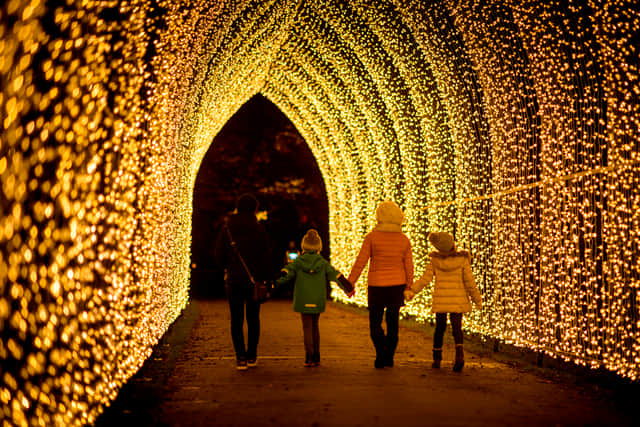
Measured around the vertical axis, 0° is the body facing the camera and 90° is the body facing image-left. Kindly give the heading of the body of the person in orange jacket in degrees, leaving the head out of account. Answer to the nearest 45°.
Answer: approximately 180°

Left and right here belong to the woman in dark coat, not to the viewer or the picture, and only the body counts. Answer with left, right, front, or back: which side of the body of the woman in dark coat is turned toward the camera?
back

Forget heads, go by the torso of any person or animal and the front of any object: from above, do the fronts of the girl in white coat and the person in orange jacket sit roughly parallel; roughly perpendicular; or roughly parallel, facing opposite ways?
roughly parallel

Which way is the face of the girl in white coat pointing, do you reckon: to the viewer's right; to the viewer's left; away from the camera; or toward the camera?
away from the camera

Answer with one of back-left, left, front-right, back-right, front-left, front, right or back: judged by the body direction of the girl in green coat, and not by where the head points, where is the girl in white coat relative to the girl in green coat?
right

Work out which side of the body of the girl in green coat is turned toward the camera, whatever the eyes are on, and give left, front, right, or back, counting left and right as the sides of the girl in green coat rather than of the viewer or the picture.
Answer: back

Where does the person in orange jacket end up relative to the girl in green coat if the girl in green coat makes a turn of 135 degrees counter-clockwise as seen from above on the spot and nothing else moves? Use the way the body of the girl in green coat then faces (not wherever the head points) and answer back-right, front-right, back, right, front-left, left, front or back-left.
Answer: back-left

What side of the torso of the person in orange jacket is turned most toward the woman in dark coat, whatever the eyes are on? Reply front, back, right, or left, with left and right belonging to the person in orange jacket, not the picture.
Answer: left

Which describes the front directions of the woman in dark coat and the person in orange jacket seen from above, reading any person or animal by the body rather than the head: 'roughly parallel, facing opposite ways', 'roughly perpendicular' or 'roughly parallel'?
roughly parallel

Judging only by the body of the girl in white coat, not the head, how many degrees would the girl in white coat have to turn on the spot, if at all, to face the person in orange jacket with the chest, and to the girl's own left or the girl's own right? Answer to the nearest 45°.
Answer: approximately 90° to the girl's own left

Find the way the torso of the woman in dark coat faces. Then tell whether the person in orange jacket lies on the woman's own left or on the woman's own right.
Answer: on the woman's own right

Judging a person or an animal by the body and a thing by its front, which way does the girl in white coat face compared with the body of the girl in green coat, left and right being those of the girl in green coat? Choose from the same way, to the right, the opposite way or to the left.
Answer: the same way

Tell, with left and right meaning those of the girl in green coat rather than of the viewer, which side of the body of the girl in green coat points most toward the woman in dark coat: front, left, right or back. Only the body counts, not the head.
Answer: left

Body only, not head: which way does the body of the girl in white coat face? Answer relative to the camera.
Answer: away from the camera

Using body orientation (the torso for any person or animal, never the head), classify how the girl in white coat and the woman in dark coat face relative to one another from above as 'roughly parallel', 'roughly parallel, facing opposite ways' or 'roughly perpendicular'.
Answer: roughly parallel

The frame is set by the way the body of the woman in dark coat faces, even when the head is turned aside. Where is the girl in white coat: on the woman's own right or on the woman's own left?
on the woman's own right

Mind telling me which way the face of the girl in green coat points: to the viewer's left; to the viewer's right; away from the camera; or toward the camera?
away from the camera
